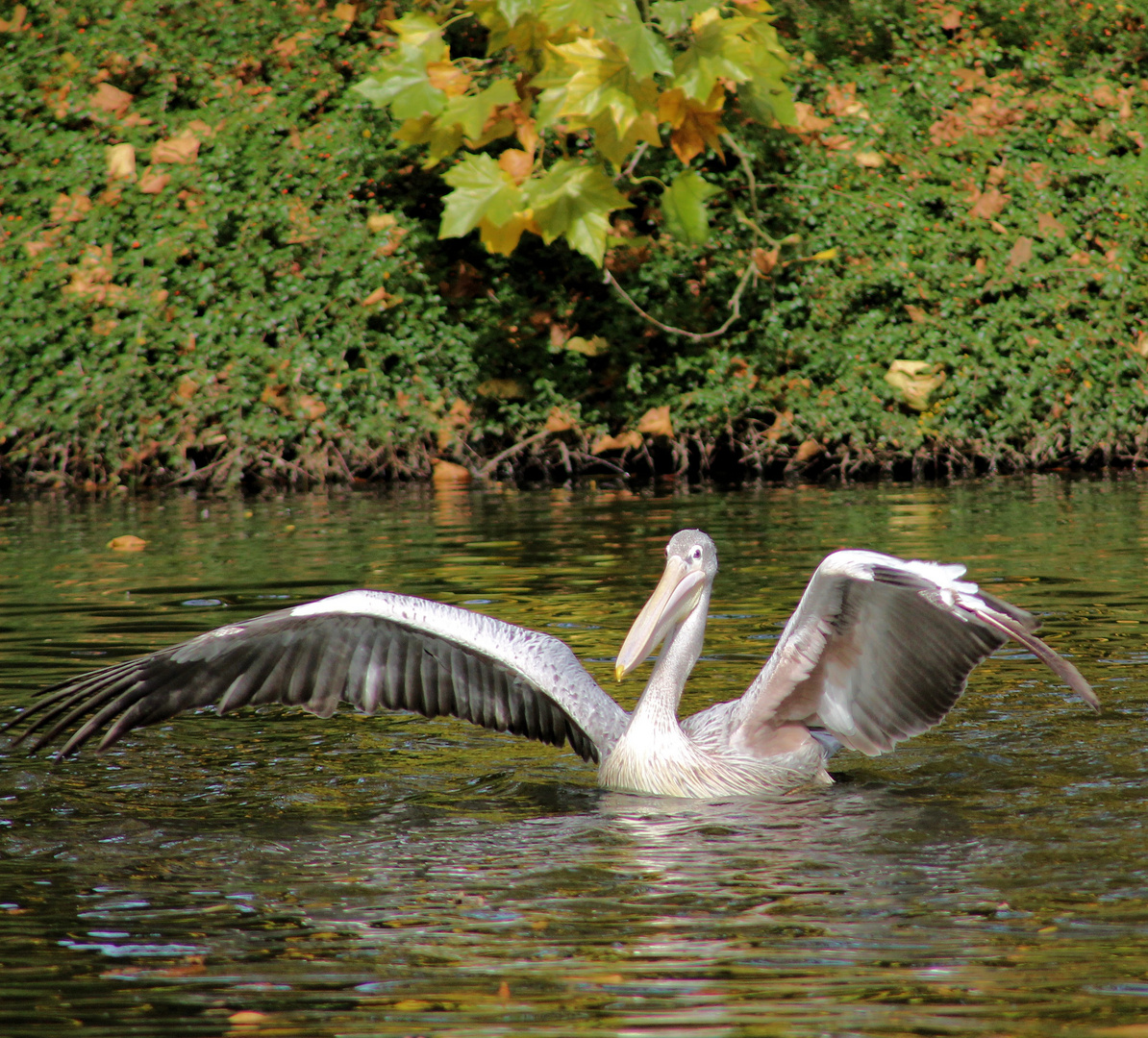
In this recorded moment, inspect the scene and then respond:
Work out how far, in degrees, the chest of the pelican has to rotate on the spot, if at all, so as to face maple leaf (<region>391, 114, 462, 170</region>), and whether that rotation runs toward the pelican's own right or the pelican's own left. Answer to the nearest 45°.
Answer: approximately 135° to the pelican's own right

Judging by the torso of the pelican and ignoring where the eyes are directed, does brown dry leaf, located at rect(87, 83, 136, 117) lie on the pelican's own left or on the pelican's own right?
on the pelican's own right

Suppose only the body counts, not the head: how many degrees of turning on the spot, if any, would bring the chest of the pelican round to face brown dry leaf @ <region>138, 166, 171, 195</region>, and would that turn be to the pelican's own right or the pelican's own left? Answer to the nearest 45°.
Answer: approximately 135° to the pelican's own right

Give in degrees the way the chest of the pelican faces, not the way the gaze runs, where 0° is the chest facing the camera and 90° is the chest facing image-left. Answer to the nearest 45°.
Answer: approximately 45°

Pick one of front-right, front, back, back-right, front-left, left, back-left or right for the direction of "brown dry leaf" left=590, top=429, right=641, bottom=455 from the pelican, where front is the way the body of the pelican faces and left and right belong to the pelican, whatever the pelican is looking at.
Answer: back-right

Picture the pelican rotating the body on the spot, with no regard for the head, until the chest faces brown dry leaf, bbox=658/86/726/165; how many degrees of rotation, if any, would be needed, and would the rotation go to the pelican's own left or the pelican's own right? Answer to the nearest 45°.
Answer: approximately 135° to the pelican's own right

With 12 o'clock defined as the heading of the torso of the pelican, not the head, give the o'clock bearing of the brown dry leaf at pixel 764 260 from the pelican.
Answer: The brown dry leaf is roughly at 5 o'clock from the pelican.

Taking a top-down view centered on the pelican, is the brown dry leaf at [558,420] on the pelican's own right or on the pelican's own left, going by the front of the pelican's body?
on the pelican's own right

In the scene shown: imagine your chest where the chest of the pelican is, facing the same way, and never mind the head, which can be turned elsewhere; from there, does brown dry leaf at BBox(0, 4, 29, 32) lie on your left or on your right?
on your right
